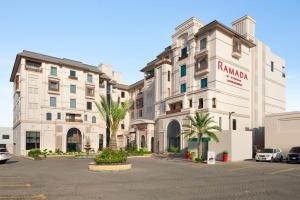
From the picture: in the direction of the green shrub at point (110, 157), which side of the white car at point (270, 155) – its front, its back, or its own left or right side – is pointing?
front

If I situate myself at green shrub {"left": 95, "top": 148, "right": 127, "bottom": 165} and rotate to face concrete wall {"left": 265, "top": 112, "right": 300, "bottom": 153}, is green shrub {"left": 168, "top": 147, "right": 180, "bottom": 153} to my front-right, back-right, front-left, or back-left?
front-left

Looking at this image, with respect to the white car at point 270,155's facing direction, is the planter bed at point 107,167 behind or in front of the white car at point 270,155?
in front

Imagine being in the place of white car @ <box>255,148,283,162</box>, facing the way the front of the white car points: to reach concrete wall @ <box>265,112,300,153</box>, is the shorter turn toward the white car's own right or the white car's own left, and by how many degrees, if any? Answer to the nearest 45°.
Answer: approximately 135° to the white car's own right

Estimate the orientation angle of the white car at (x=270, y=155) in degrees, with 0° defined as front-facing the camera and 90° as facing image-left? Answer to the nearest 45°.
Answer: approximately 45°

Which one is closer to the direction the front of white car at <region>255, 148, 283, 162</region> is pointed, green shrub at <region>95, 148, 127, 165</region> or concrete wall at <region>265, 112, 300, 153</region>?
the green shrub
